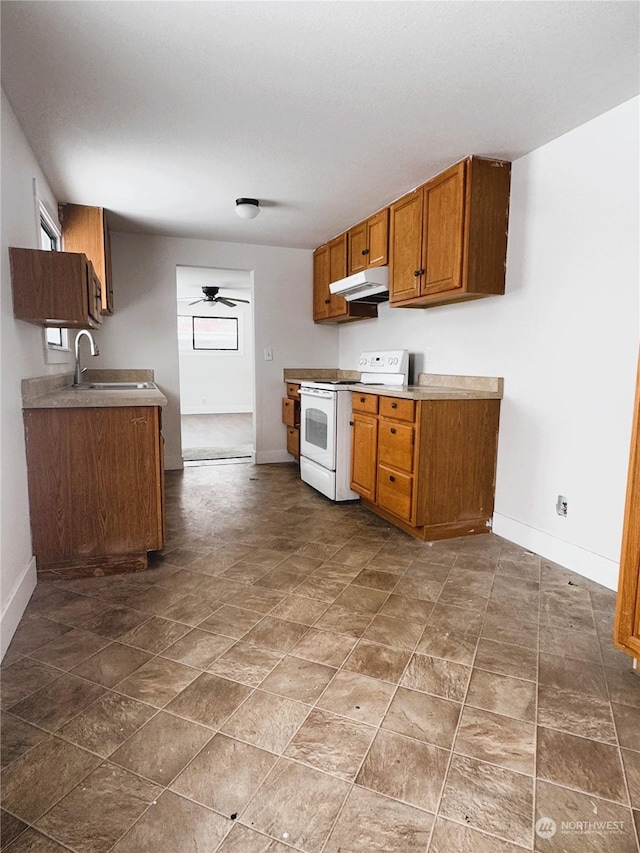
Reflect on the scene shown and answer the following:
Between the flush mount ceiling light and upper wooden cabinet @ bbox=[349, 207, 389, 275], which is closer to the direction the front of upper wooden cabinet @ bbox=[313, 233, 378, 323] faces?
the flush mount ceiling light

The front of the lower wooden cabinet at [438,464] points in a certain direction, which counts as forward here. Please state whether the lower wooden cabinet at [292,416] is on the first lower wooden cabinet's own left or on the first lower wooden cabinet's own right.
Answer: on the first lower wooden cabinet's own right

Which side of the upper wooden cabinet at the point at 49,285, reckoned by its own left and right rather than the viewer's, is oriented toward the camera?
right

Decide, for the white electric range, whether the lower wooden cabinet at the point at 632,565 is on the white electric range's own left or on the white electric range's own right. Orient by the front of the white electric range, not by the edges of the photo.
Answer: on the white electric range's own left

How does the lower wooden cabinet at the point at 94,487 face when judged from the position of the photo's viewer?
facing to the right of the viewer

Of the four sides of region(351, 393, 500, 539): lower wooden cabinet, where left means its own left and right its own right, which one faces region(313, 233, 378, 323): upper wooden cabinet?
right

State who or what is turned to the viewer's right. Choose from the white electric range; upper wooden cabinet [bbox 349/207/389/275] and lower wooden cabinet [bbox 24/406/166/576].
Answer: the lower wooden cabinet

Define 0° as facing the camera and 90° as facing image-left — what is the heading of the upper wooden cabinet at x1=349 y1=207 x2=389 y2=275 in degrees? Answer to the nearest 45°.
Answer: approximately 45°

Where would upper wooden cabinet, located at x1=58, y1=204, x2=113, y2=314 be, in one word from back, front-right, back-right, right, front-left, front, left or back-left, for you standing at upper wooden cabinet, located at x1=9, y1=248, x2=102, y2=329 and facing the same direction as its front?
left

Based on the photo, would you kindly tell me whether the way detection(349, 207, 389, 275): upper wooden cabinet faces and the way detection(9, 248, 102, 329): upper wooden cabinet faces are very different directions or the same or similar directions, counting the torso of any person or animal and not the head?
very different directions

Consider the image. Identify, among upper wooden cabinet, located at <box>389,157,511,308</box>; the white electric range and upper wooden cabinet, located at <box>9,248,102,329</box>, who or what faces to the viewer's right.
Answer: upper wooden cabinet, located at <box>9,248,102,329</box>

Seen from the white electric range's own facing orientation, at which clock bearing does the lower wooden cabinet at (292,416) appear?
The lower wooden cabinet is roughly at 4 o'clock from the white electric range.

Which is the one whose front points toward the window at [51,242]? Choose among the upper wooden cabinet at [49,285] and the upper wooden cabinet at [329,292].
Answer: the upper wooden cabinet at [329,292]

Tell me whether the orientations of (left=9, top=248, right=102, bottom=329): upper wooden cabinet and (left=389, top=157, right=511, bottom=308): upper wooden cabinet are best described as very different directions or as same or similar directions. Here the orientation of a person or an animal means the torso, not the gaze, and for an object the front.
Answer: very different directions

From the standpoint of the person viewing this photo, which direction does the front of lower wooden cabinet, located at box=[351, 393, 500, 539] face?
facing the viewer and to the left of the viewer

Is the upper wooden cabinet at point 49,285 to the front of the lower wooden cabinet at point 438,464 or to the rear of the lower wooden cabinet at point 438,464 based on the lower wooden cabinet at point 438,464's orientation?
to the front
